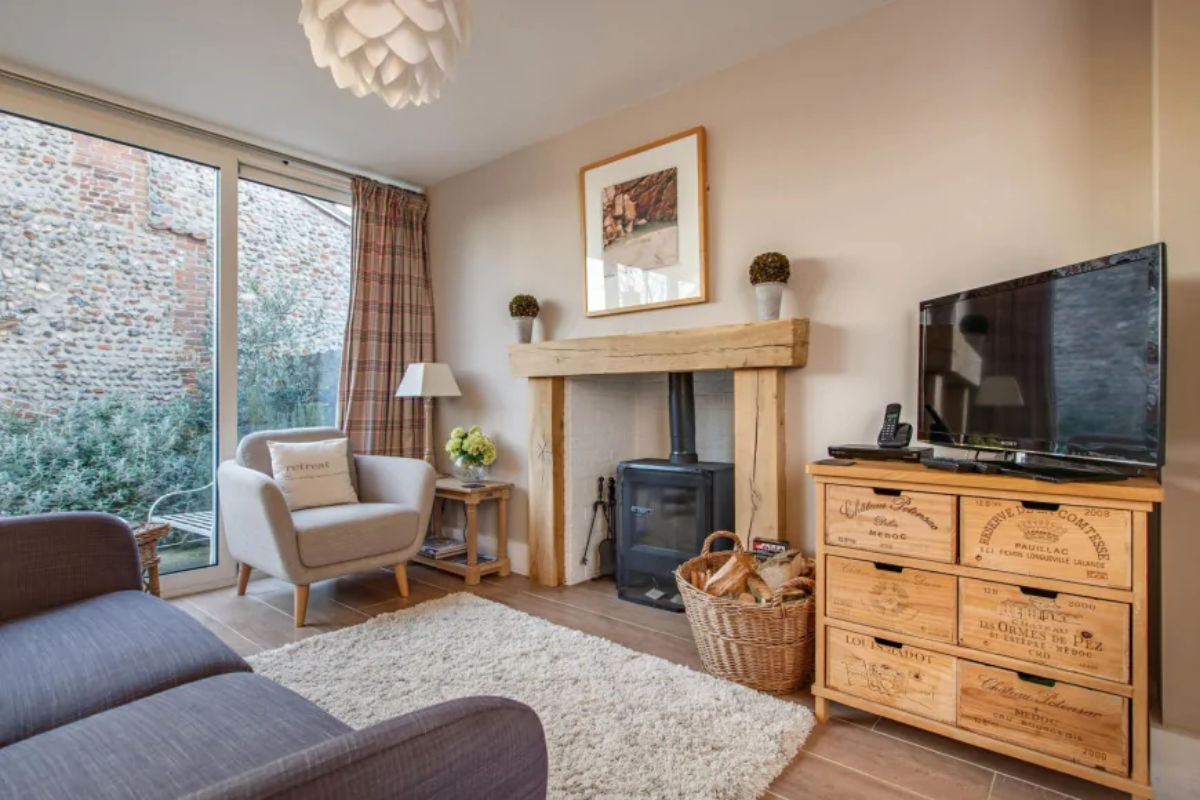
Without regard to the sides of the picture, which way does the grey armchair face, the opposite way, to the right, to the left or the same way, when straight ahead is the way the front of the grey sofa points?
to the right

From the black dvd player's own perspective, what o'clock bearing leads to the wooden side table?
The wooden side table is roughly at 2 o'clock from the black dvd player.

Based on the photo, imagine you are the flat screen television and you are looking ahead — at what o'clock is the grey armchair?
The grey armchair is roughly at 1 o'clock from the flat screen television.

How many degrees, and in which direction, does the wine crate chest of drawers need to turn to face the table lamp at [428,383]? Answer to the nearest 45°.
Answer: approximately 45° to its right

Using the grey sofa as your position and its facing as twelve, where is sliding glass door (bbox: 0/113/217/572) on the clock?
The sliding glass door is roughly at 10 o'clock from the grey sofa.

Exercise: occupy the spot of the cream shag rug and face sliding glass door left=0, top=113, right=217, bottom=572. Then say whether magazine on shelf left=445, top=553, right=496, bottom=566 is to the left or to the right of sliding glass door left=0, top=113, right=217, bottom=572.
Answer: right

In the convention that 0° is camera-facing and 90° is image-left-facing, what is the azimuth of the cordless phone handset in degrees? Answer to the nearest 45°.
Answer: approximately 45°

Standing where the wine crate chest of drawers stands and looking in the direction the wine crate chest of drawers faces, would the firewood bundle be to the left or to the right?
on its right

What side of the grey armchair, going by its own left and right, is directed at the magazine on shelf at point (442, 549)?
left

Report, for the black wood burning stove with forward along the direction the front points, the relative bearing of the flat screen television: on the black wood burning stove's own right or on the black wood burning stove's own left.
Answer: on the black wood burning stove's own left

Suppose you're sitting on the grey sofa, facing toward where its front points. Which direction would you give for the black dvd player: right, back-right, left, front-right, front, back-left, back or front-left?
front-right

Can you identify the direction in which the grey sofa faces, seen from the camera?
facing away from the viewer and to the right of the viewer

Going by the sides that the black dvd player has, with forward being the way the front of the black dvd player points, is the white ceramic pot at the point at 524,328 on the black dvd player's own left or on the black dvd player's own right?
on the black dvd player's own right
